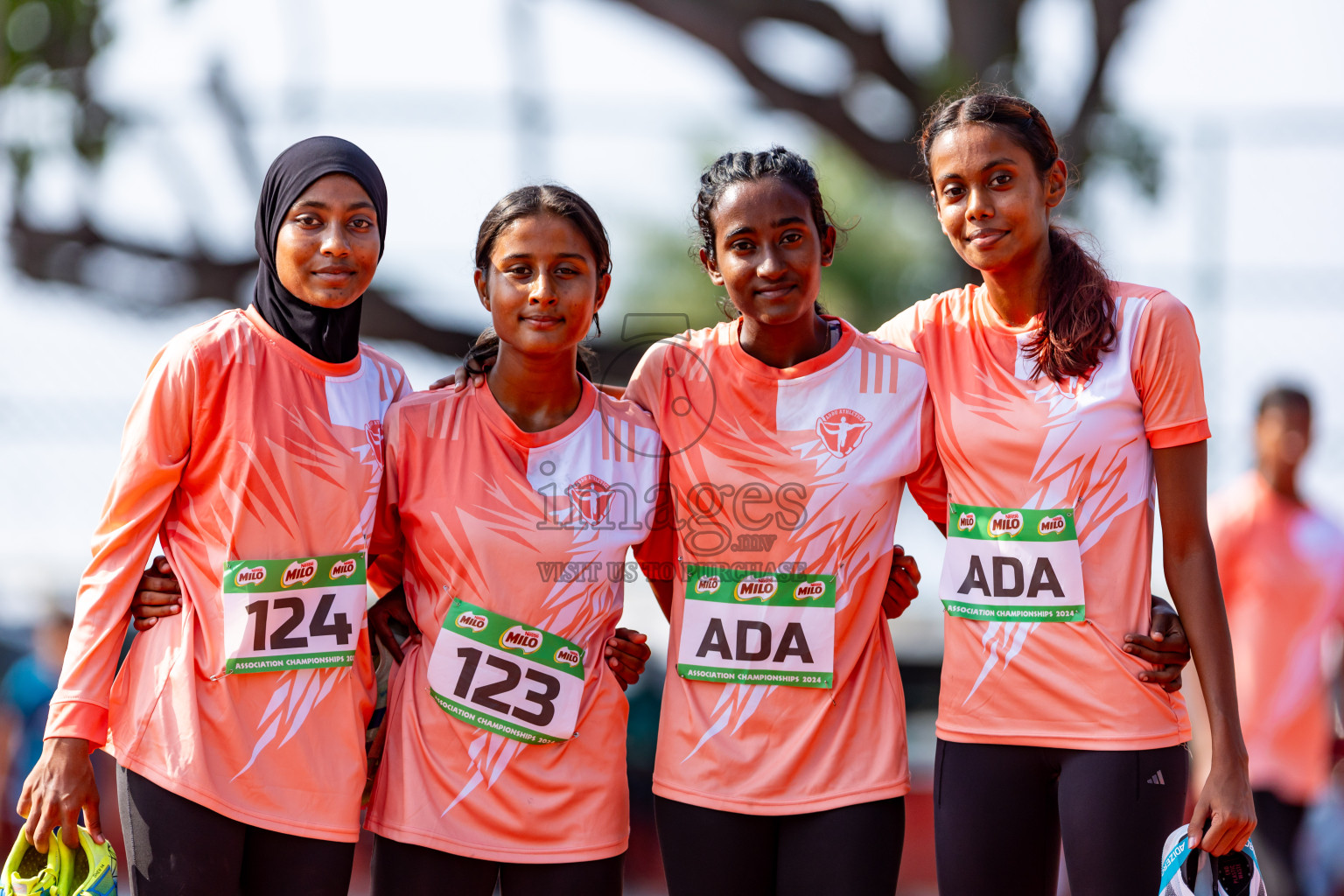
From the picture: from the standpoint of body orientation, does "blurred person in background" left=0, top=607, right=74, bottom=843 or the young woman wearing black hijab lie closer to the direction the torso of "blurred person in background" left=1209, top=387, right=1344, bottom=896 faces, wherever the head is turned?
the young woman wearing black hijab

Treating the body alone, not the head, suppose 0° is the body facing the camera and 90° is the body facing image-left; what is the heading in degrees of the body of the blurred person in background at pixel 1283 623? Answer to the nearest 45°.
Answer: approximately 0°

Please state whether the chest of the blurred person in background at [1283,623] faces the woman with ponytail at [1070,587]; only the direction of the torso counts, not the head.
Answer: yes

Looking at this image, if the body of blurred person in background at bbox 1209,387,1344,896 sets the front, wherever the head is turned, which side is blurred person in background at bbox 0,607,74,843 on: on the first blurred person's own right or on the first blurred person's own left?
on the first blurred person's own right

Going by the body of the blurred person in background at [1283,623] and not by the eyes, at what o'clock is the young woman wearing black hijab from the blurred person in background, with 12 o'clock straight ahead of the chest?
The young woman wearing black hijab is roughly at 1 o'clock from the blurred person in background.
